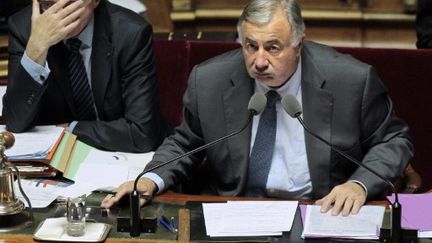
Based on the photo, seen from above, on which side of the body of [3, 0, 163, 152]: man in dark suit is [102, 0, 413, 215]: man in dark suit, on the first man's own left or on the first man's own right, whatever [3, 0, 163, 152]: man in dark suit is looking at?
on the first man's own left

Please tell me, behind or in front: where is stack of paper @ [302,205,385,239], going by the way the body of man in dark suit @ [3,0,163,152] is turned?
in front

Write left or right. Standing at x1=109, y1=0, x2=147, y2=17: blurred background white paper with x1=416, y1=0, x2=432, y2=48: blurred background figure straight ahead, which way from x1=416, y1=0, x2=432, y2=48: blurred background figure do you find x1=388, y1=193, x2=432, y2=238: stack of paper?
right

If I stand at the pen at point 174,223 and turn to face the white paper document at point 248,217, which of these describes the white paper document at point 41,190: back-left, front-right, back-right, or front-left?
back-left

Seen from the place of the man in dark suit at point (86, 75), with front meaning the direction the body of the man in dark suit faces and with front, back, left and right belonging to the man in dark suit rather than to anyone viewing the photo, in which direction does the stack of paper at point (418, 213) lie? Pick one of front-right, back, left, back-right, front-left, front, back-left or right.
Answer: front-left

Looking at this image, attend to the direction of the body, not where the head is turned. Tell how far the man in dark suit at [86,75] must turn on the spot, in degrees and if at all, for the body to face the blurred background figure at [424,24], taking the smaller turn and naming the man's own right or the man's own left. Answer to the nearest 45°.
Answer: approximately 90° to the man's own left

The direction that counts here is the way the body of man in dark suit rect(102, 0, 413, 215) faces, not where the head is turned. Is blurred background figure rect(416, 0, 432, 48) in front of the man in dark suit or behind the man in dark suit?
behind

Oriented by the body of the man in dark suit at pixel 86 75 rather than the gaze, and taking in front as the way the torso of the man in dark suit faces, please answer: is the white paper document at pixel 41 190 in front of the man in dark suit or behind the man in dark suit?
in front

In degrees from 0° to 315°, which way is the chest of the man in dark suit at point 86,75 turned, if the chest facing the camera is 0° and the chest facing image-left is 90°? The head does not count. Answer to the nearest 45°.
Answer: approximately 0°

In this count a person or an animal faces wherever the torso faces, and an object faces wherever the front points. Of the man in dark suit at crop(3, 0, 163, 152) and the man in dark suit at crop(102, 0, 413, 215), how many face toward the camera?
2
